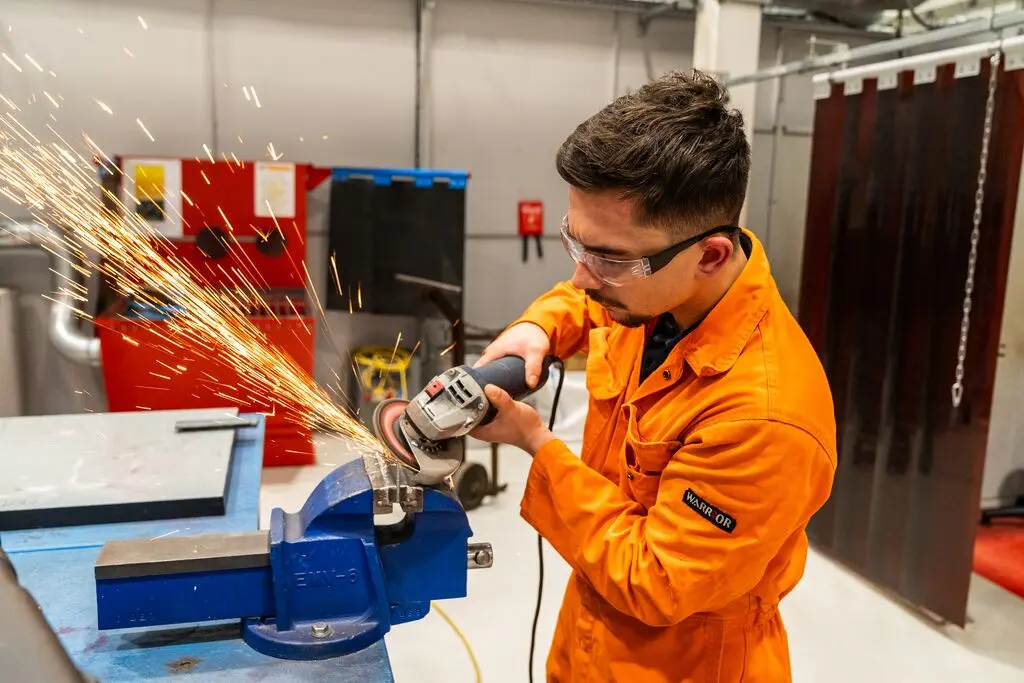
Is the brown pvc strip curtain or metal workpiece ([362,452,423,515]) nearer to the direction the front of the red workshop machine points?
the metal workpiece

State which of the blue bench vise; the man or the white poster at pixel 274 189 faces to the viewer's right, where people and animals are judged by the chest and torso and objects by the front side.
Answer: the blue bench vise

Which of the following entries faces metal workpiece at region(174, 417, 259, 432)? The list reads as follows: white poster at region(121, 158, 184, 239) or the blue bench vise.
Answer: the white poster

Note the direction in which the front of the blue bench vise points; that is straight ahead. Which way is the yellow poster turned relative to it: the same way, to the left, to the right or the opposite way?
to the right

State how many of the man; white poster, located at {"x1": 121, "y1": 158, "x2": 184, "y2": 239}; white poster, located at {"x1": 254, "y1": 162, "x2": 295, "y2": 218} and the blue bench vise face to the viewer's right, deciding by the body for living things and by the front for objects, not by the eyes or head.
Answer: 1

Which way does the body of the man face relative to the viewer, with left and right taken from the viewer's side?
facing the viewer and to the left of the viewer

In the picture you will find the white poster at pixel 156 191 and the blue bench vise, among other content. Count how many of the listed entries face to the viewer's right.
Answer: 1

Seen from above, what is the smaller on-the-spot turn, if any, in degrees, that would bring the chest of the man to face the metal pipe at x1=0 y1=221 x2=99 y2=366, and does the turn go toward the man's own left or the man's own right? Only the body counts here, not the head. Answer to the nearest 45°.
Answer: approximately 90° to the man's own right

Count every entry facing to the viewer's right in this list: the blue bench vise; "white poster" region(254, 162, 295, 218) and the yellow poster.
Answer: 1

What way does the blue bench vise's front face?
to the viewer's right

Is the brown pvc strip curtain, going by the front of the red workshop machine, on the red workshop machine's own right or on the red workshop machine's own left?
on the red workshop machine's own left

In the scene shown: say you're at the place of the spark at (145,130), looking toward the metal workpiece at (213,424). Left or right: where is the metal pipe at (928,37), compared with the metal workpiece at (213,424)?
left

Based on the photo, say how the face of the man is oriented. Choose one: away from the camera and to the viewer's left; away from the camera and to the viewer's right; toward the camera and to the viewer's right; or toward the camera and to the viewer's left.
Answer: toward the camera and to the viewer's left

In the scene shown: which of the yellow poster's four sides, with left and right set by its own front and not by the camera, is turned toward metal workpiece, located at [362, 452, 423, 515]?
front

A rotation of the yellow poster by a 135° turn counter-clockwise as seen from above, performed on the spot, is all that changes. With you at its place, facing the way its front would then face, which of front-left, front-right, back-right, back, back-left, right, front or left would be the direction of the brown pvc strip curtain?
right

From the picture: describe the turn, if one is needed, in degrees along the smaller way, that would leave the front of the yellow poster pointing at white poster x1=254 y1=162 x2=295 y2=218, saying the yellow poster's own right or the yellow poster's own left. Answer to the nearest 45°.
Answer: approximately 90° to the yellow poster's own left

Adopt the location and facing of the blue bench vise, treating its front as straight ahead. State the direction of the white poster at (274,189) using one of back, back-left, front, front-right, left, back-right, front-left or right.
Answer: left

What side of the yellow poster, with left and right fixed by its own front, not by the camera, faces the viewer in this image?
front

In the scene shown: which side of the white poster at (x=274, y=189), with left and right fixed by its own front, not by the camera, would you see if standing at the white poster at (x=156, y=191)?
right

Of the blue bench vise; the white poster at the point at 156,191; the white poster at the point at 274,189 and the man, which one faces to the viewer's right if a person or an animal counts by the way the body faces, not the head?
the blue bench vise

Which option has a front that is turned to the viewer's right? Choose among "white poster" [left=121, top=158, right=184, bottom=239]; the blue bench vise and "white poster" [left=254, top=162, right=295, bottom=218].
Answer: the blue bench vise

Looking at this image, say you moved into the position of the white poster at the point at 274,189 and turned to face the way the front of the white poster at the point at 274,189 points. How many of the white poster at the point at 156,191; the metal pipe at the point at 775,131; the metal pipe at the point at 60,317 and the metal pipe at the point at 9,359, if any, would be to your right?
3
